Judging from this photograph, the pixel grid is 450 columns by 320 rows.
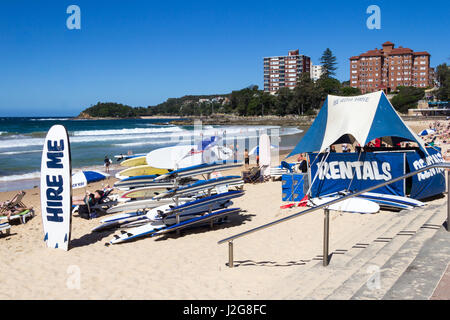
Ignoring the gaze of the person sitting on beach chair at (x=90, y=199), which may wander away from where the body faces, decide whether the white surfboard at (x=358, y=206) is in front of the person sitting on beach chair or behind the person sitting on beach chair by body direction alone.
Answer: behind

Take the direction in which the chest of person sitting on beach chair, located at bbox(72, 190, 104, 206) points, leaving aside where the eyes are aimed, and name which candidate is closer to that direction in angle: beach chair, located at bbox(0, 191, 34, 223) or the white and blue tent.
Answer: the beach chair

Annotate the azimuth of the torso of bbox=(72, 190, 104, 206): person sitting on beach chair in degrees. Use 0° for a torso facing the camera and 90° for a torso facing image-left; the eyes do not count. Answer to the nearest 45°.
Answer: approximately 90°

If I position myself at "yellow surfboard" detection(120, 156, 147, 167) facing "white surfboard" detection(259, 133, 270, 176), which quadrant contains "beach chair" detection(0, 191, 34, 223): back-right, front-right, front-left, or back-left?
back-right

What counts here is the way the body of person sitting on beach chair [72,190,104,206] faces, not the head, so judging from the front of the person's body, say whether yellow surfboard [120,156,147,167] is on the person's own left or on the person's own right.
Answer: on the person's own right

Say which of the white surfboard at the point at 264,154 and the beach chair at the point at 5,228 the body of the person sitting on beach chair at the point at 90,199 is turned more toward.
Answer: the beach chair

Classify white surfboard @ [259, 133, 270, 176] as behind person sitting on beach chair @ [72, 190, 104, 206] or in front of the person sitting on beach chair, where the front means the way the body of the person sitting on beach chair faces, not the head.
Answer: behind
